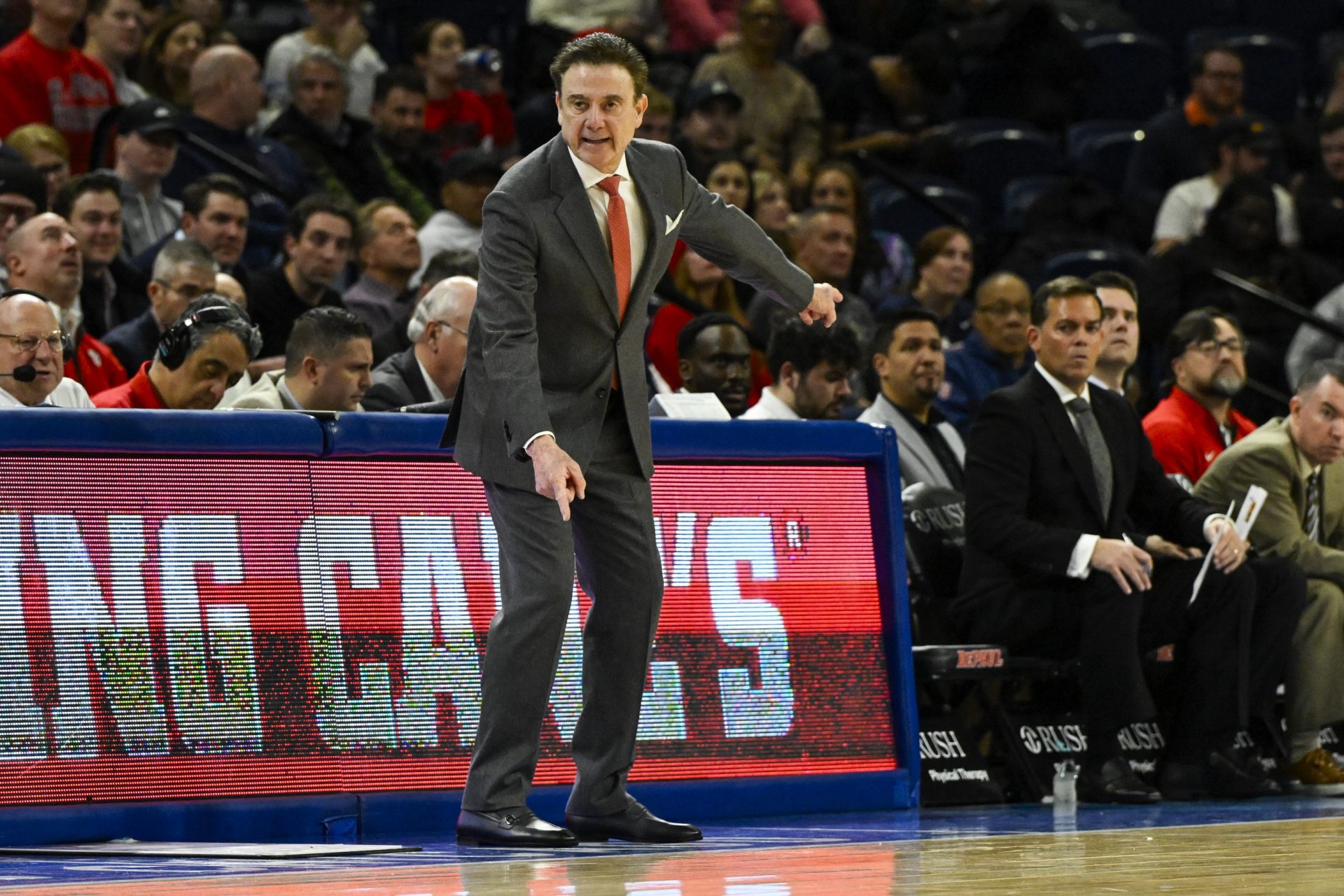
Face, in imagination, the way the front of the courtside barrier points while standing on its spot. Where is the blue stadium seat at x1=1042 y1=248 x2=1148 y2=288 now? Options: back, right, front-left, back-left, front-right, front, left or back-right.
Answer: back-left

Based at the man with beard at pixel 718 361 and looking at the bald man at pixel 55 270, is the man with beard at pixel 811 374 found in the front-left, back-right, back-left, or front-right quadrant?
back-left

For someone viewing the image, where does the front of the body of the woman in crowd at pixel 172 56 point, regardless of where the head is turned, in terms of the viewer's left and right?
facing the viewer and to the right of the viewer

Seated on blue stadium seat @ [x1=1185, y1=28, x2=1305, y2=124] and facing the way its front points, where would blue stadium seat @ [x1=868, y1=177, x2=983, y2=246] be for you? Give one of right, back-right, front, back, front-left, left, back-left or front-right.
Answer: front-right

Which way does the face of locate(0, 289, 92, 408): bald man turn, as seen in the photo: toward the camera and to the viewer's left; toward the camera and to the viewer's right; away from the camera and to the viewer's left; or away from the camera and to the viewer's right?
toward the camera and to the viewer's right

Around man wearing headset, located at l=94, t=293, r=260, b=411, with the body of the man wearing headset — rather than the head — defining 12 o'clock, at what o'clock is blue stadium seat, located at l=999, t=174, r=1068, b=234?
The blue stadium seat is roughly at 9 o'clock from the man wearing headset.

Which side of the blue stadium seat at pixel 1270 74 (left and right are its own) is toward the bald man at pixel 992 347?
front

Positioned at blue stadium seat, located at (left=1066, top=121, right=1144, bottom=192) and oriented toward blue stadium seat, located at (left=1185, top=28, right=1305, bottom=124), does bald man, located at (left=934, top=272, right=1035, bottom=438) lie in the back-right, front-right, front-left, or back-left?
back-right

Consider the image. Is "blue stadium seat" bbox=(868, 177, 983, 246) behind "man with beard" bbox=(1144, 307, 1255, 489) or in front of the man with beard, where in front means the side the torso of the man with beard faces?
behind

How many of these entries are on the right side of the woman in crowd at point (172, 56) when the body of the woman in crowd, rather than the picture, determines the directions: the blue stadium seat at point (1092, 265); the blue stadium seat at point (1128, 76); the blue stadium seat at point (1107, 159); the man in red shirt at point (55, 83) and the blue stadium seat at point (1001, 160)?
1

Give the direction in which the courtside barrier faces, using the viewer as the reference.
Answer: facing the viewer

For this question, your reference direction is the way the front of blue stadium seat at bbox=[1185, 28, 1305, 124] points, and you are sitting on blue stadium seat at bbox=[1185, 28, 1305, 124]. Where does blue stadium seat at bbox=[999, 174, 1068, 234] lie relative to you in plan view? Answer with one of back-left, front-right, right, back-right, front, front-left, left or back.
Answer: front-right

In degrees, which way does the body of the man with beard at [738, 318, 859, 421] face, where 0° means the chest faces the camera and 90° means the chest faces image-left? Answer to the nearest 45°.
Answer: approximately 315°
